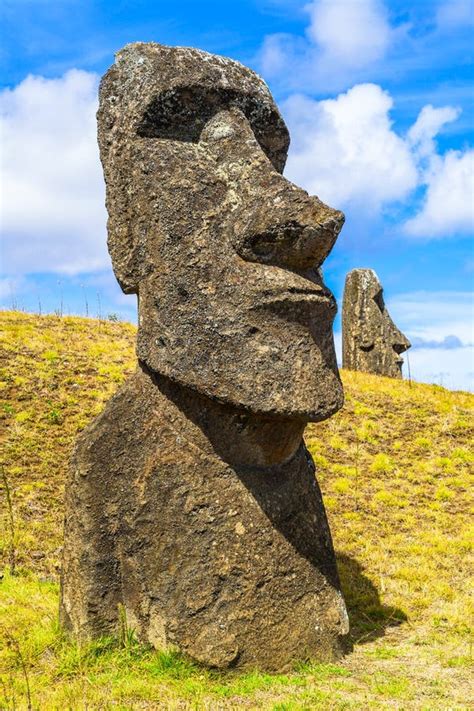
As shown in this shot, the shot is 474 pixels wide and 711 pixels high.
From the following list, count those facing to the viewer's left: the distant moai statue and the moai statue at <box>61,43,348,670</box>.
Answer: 0

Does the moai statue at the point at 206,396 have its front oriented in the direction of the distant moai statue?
no

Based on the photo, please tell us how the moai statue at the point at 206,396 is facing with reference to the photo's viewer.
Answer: facing the viewer and to the right of the viewer

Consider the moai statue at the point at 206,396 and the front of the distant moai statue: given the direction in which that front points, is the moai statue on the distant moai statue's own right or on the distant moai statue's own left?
on the distant moai statue's own right

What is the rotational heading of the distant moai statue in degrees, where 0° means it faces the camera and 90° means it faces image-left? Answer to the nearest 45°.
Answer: approximately 270°
